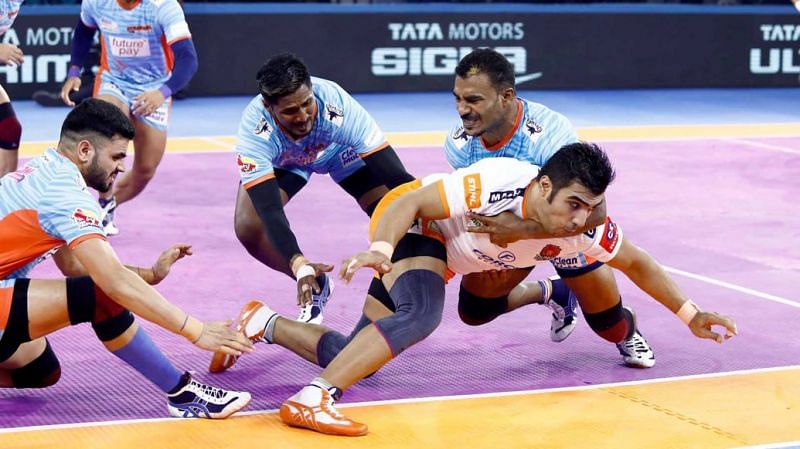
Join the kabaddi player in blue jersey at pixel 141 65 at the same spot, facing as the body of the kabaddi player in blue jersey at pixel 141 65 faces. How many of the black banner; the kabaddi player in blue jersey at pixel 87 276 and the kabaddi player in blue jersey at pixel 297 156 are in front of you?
2

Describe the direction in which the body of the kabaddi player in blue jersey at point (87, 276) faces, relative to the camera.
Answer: to the viewer's right

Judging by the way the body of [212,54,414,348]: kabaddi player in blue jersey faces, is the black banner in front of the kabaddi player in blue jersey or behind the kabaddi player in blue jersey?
behind

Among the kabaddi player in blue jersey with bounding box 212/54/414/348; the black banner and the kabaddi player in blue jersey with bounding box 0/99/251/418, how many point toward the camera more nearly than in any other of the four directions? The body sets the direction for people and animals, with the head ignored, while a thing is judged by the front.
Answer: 2

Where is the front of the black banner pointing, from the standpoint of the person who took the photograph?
facing the viewer

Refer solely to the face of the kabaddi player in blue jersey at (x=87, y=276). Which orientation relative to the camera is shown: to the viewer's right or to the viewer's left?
to the viewer's right

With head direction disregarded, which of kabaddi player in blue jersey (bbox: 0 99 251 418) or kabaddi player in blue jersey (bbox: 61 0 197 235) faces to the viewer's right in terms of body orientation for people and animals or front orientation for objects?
kabaddi player in blue jersey (bbox: 0 99 251 418)

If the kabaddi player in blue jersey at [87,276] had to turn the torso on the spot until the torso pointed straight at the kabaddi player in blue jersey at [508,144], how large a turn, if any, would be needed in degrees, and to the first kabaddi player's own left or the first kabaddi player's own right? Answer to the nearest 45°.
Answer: approximately 45° to the first kabaddi player's own left

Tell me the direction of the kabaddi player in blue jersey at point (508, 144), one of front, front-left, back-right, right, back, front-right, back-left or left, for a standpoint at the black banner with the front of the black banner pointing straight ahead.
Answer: front

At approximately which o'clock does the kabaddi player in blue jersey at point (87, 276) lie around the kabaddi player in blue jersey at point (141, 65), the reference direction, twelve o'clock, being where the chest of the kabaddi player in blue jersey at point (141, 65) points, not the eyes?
the kabaddi player in blue jersey at point (87, 276) is roughly at 12 o'clock from the kabaddi player in blue jersey at point (141, 65).

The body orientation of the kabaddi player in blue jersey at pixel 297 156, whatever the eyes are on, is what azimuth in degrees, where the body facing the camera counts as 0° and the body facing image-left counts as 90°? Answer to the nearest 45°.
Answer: approximately 0°

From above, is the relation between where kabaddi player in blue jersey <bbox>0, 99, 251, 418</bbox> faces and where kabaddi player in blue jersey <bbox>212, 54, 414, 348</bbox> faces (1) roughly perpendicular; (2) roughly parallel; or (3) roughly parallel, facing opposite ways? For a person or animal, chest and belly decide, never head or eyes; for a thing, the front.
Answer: roughly perpendicular

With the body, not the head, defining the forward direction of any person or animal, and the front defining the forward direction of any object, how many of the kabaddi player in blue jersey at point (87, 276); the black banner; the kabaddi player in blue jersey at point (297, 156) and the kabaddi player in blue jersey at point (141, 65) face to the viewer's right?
1
